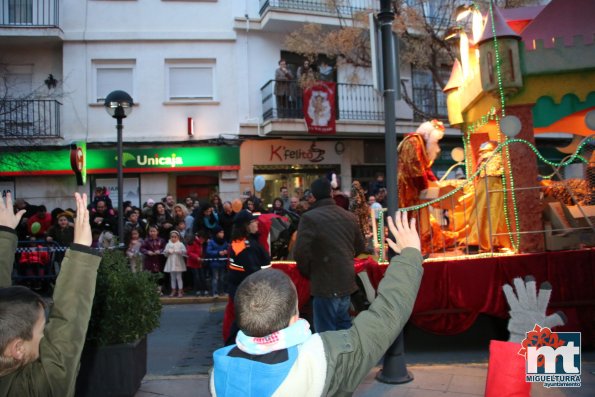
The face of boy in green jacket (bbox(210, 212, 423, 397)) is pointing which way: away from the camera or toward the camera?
away from the camera

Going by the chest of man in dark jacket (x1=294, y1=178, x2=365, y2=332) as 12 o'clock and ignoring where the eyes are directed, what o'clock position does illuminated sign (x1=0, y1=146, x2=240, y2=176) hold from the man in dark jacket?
The illuminated sign is roughly at 11 o'clock from the man in dark jacket.

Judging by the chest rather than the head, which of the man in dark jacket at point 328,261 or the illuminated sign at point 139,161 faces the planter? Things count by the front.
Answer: the illuminated sign

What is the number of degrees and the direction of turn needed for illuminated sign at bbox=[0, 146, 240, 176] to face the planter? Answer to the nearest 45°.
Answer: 0° — it already faces it

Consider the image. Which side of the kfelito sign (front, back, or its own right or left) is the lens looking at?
front

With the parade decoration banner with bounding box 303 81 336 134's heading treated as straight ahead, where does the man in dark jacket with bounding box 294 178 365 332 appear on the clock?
The man in dark jacket is roughly at 12 o'clock from the parade decoration banner.

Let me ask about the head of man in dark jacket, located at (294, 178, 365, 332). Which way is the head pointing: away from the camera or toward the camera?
away from the camera

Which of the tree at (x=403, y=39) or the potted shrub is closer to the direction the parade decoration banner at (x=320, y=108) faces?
the potted shrub

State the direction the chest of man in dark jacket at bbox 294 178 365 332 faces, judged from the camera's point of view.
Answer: away from the camera

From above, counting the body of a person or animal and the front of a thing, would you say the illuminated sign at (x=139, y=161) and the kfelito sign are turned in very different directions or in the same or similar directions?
same or similar directions

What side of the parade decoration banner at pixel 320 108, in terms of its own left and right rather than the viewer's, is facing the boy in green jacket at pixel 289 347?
front

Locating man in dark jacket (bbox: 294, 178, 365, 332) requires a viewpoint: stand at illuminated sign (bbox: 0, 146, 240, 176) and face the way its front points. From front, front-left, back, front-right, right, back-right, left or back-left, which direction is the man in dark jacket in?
front

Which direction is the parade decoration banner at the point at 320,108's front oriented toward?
toward the camera

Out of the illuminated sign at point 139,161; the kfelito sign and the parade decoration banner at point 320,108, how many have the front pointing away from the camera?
0

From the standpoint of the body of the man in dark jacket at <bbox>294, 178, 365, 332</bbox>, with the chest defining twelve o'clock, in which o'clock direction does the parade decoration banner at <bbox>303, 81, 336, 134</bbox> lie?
The parade decoration banner is roughly at 12 o'clock from the man in dark jacket.
